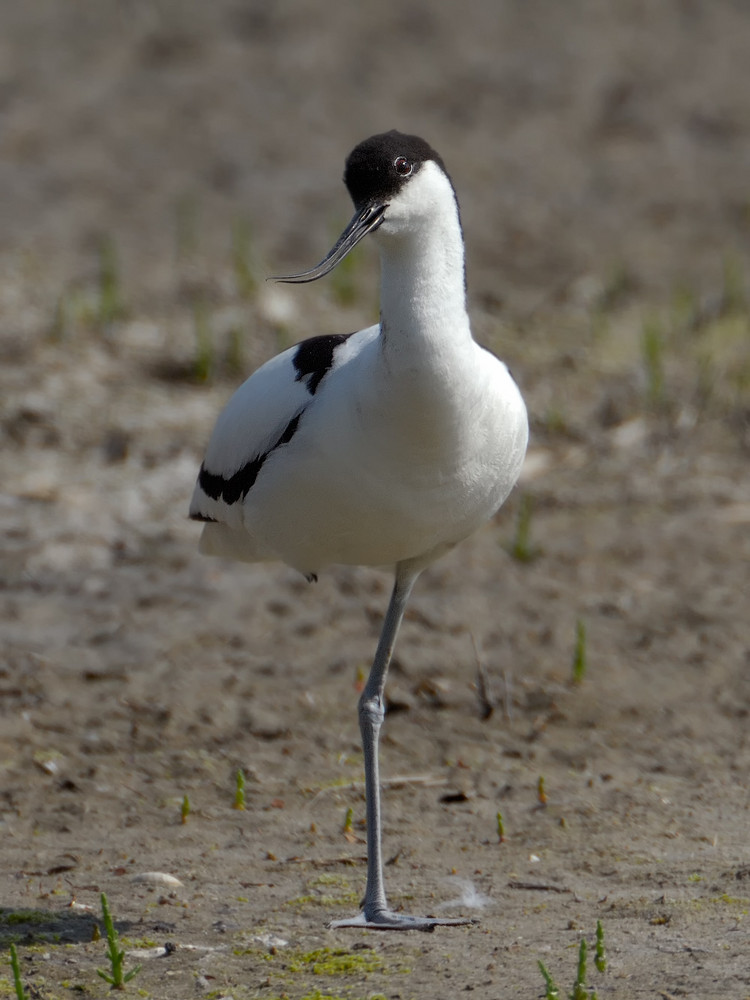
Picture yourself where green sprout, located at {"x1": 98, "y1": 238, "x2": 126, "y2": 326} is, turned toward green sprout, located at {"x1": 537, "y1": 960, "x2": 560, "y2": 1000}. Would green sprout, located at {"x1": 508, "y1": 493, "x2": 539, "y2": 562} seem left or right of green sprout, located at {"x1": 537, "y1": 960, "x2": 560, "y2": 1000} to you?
left

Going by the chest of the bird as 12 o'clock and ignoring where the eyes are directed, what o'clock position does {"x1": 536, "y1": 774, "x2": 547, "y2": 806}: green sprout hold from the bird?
The green sprout is roughly at 8 o'clock from the bird.

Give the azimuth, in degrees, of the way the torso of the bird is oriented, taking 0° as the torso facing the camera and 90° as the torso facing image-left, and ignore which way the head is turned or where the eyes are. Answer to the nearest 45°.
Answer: approximately 315°

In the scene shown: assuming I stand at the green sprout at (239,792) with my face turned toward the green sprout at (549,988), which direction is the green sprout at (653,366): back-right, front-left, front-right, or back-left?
back-left

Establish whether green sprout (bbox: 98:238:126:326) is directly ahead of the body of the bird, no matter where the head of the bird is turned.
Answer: no

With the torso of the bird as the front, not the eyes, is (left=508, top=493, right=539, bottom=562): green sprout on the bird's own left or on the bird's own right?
on the bird's own left

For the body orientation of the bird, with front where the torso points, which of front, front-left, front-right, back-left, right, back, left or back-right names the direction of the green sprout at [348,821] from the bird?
back-left

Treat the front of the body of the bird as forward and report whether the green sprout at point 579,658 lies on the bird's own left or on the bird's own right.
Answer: on the bird's own left

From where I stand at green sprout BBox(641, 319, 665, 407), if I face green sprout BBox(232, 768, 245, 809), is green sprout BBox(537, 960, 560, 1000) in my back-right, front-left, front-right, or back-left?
front-left

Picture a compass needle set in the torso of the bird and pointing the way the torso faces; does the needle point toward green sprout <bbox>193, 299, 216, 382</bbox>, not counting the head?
no

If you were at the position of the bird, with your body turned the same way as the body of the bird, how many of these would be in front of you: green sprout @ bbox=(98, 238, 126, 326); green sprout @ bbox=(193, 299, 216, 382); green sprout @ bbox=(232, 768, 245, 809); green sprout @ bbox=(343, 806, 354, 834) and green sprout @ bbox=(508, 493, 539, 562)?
0
